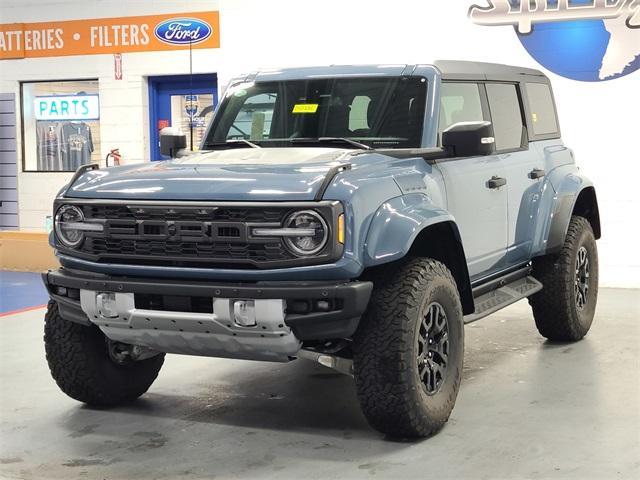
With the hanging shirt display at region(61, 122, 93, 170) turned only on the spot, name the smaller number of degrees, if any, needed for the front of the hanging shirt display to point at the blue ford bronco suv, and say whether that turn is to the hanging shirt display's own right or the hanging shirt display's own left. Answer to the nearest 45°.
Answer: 0° — it already faces it

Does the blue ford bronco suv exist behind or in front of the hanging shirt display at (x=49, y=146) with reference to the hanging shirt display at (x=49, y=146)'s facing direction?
in front

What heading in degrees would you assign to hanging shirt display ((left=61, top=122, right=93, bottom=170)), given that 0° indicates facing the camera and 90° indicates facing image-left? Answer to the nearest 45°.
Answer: approximately 0°

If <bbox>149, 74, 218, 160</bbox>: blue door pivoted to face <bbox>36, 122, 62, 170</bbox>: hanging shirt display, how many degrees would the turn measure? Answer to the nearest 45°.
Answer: approximately 135° to its right

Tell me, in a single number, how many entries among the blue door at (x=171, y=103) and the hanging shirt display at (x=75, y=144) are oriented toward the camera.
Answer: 2

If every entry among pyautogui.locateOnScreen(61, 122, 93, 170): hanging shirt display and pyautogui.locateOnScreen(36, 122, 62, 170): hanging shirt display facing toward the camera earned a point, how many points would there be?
2

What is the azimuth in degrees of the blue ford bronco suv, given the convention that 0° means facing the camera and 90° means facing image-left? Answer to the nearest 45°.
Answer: approximately 45°

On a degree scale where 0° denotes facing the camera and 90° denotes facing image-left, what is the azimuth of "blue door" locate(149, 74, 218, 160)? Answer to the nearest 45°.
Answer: approximately 0°

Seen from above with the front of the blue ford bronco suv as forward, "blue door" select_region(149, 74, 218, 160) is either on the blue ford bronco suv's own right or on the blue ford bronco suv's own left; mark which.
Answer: on the blue ford bronco suv's own right

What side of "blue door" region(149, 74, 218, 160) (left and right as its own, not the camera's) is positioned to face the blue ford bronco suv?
front

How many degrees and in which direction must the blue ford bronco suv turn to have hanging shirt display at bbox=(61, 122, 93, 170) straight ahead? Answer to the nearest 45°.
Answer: approximately 135° to its right
